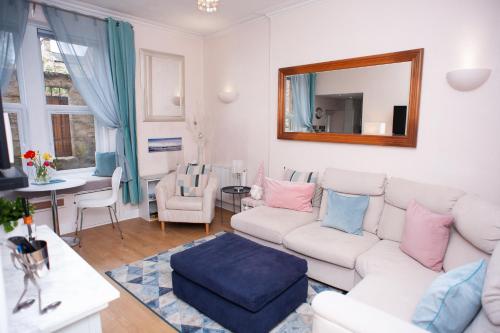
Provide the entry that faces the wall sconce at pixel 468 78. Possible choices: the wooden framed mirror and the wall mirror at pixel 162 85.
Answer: the wall mirror

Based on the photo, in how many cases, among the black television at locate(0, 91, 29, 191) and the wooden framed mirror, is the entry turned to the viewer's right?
1

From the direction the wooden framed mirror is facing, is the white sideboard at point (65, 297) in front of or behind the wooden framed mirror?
in front

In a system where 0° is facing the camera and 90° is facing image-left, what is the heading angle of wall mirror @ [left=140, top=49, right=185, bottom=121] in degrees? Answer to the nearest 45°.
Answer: approximately 315°

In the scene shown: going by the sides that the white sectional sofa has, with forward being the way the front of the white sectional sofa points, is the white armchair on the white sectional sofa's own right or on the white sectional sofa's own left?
on the white sectional sofa's own right

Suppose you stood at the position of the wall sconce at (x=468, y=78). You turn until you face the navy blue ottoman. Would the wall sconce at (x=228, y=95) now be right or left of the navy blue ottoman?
right

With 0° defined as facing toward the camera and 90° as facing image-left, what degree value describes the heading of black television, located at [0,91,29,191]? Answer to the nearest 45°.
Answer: approximately 270°

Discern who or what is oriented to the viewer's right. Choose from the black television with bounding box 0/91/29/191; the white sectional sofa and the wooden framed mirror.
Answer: the black television

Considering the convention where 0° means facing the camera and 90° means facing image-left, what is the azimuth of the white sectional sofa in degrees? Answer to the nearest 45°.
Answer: approximately 45°

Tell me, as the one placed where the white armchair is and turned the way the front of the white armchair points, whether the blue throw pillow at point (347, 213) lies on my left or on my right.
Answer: on my left
